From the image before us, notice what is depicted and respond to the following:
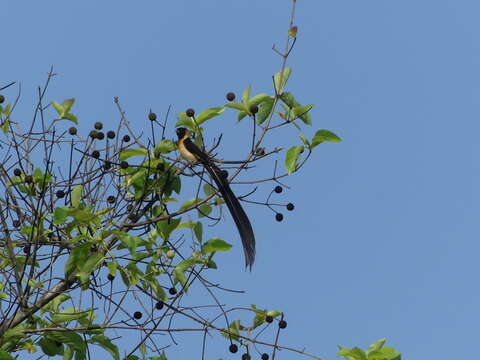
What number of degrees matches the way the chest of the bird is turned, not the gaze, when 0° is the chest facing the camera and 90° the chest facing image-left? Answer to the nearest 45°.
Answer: approximately 90°
